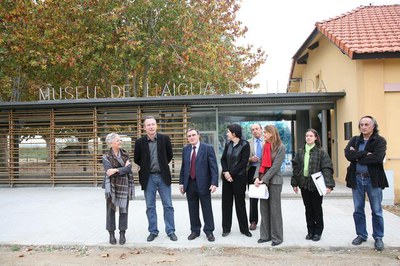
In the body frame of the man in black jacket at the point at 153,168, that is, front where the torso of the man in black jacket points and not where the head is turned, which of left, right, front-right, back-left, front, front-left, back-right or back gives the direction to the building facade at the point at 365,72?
back-left

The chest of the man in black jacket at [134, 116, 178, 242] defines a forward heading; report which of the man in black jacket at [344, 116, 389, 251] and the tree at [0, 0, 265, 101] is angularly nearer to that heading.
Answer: the man in black jacket

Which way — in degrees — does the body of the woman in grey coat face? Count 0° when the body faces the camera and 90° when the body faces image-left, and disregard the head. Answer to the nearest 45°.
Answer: approximately 45°

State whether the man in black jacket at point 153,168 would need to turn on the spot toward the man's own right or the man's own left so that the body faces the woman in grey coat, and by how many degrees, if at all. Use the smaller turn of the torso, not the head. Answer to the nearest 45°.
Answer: approximately 90° to the man's own left

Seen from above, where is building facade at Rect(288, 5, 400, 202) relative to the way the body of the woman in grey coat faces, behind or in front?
behind

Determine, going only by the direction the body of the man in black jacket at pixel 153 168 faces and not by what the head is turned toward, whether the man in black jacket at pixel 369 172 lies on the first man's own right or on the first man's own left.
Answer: on the first man's own left

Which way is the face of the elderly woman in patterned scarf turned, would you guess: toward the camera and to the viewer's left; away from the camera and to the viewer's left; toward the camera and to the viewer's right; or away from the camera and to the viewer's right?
toward the camera and to the viewer's right
